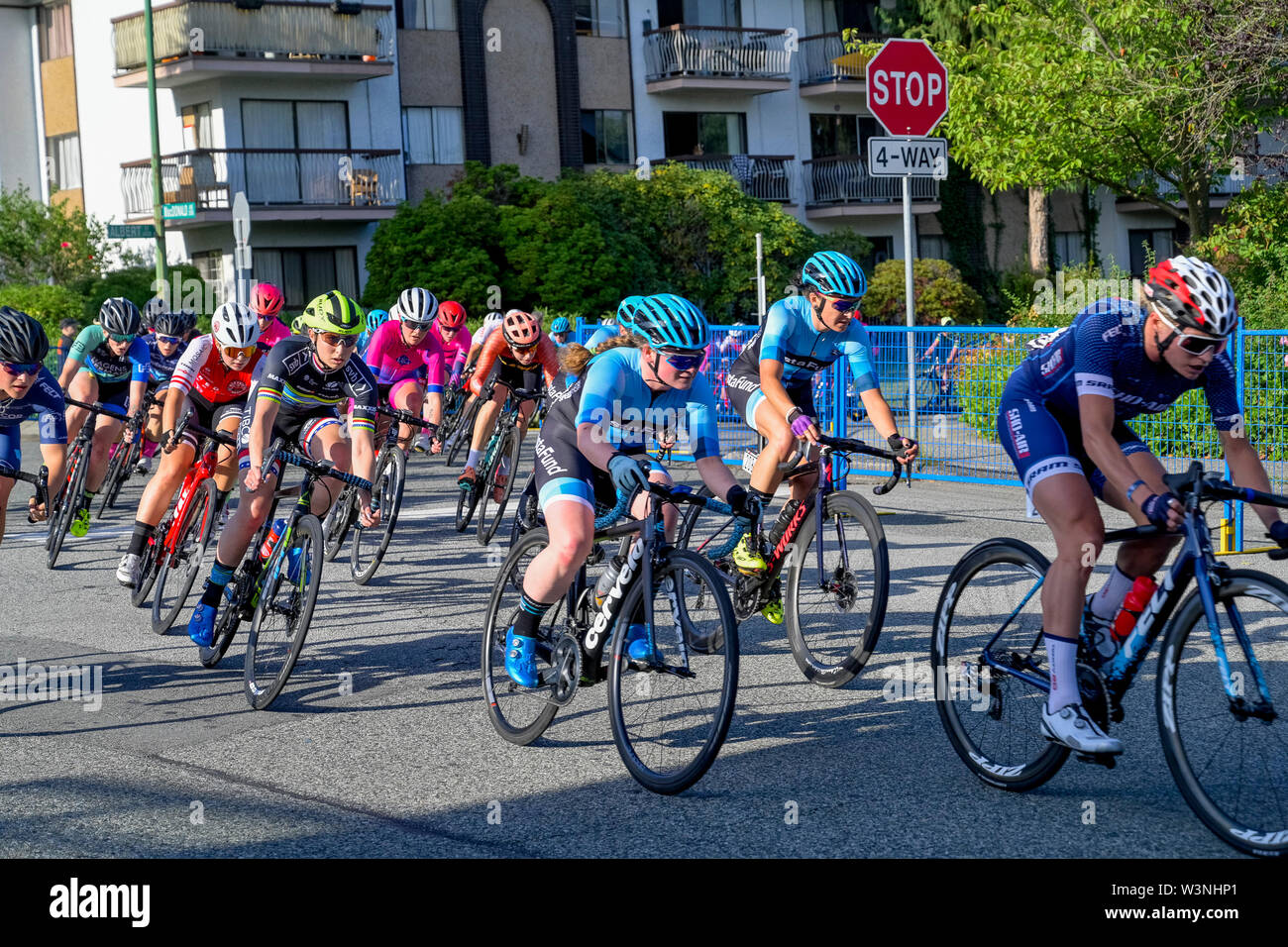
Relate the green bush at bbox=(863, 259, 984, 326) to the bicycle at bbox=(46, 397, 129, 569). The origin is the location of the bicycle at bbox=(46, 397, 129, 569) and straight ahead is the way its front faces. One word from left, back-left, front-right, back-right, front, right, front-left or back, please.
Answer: back-left

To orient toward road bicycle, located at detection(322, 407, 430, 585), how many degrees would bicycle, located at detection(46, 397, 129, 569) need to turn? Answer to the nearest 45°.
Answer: approximately 45° to its left

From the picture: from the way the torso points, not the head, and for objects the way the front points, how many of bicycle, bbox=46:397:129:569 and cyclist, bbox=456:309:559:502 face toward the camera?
2

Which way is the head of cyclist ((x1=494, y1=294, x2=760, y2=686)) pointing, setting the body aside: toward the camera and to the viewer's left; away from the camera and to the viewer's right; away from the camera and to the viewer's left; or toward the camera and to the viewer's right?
toward the camera and to the viewer's right

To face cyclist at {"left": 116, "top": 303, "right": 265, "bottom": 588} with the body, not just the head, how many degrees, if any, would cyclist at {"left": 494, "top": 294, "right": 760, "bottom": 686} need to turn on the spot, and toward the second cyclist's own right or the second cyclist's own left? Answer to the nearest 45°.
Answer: approximately 180°

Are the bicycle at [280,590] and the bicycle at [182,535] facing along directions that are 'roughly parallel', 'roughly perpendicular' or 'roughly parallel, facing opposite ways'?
roughly parallel

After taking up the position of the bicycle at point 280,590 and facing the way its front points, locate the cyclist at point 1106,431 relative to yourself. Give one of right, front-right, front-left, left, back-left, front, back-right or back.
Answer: front

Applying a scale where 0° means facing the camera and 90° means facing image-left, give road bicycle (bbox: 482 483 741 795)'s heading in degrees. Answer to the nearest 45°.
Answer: approximately 315°

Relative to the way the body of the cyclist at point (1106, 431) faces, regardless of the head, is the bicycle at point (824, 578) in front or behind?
behind

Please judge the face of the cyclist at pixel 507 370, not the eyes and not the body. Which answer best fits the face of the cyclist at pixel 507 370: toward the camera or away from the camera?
toward the camera

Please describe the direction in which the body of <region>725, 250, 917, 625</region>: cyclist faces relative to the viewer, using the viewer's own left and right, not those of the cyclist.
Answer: facing the viewer and to the right of the viewer

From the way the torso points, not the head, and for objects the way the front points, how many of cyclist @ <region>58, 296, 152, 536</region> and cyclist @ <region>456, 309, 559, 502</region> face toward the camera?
2

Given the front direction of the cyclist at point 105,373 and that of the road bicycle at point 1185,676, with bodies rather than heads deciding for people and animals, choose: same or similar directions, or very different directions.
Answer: same or similar directions

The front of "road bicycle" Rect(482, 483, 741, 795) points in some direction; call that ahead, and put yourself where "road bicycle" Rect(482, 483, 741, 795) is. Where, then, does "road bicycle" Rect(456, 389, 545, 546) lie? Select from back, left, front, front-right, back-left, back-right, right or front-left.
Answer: back-left

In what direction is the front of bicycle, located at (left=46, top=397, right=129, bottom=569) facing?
toward the camera

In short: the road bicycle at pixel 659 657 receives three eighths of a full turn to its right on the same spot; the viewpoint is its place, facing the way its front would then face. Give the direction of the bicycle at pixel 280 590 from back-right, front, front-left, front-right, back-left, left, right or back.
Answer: front-right

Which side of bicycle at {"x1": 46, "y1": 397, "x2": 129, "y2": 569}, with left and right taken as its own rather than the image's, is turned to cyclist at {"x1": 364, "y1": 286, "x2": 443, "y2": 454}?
left

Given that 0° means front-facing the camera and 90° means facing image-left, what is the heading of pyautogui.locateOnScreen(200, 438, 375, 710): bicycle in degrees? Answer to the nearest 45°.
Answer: approximately 315°

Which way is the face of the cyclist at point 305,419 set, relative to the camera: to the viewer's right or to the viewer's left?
to the viewer's right

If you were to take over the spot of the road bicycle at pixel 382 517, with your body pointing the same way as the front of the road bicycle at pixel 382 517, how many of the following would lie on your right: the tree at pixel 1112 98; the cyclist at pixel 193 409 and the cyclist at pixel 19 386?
2
